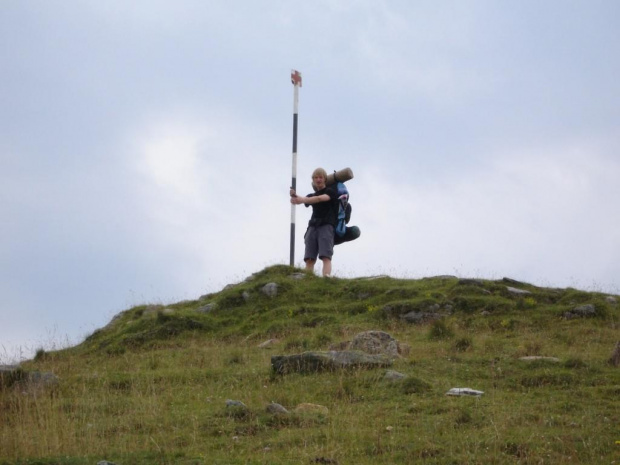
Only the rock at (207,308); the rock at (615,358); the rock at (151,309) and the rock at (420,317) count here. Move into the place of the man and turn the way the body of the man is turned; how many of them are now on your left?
2

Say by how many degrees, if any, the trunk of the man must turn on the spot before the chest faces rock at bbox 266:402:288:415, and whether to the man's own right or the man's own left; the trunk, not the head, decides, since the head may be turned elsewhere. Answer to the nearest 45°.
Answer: approximately 45° to the man's own left

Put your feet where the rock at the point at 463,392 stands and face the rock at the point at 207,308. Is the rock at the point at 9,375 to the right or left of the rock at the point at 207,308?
left

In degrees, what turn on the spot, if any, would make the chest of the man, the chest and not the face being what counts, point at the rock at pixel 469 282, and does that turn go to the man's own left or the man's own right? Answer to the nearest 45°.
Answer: approximately 135° to the man's own left

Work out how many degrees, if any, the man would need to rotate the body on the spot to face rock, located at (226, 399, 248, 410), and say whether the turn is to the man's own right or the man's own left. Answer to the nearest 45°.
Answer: approximately 45° to the man's own left

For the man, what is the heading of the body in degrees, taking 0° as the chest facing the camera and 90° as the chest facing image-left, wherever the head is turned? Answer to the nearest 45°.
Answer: approximately 45°

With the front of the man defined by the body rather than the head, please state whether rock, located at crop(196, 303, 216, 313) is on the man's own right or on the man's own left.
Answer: on the man's own right

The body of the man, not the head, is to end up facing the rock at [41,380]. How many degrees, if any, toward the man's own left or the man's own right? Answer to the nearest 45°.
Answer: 0° — they already face it

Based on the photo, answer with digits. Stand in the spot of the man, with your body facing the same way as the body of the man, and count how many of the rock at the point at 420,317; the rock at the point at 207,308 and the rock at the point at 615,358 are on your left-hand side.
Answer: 2

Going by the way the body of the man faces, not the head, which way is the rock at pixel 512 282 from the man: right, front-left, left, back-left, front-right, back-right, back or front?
back-left

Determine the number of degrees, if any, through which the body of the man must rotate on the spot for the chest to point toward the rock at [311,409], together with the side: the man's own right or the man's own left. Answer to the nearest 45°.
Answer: approximately 45° to the man's own left

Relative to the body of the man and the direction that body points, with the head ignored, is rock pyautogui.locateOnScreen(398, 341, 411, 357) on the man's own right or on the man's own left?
on the man's own left

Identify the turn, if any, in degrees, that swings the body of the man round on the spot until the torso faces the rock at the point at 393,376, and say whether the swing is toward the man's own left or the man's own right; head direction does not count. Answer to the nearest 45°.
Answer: approximately 45° to the man's own left

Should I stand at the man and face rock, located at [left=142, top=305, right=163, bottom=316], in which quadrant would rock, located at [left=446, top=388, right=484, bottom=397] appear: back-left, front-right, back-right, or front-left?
back-left

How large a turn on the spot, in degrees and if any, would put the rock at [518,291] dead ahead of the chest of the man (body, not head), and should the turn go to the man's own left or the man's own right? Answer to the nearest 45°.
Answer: approximately 135° to the man's own left
